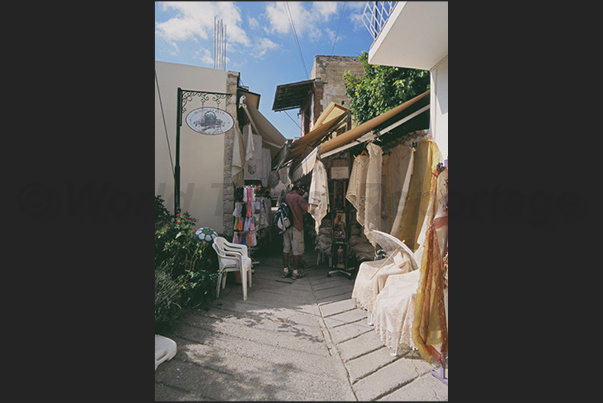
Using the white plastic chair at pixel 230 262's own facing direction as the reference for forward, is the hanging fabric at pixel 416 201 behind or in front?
in front

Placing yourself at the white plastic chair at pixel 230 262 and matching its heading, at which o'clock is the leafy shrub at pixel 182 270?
The leafy shrub is roughly at 5 o'clock from the white plastic chair.

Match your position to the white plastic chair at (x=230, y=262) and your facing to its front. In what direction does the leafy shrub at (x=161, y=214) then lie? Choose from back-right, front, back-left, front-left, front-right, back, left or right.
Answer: back-left

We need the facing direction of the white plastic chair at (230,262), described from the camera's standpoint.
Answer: facing to the right of the viewer

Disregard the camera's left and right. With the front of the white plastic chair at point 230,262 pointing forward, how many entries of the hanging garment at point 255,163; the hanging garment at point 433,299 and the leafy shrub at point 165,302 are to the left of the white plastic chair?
1

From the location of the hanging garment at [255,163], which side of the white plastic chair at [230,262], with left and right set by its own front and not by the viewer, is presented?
left

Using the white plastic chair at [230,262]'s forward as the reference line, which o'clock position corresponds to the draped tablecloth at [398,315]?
The draped tablecloth is roughly at 2 o'clock from the white plastic chair.

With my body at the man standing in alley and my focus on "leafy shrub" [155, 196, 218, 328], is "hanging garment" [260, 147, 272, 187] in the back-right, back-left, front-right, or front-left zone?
back-right

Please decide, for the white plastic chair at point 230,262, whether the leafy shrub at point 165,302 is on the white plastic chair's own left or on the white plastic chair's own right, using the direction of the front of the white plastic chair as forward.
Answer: on the white plastic chair's own right

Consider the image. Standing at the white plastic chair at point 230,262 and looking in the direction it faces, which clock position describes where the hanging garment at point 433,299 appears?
The hanging garment is roughly at 2 o'clock from the white plastic chair.

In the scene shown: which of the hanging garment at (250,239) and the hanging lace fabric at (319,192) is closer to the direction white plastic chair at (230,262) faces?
the hanging lace fabric

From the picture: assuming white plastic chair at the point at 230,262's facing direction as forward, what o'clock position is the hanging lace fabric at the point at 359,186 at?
The hanging lace fabric is roughly at 10 o'clock from the white plastic chair.
